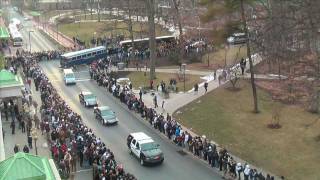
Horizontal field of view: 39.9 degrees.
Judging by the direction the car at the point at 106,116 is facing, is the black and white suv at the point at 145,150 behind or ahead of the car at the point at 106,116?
ahead

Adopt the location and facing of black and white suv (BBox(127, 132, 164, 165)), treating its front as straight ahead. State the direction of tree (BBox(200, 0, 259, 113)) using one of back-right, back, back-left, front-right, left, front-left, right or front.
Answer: left

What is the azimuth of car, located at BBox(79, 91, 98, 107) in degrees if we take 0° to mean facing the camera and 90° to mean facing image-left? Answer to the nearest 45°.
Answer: approximately 315°

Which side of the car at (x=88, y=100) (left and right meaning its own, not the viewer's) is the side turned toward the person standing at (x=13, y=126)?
right

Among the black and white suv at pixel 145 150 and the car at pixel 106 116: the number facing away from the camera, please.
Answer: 0

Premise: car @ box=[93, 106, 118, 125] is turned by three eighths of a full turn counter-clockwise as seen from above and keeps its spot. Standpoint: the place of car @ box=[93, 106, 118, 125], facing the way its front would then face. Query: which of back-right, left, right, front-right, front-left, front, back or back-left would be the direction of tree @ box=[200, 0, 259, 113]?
right

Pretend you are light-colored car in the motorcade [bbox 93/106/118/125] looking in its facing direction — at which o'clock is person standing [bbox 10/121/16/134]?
The person standing is roughly at 4 o'clock from the light-colored car in the motorcade.

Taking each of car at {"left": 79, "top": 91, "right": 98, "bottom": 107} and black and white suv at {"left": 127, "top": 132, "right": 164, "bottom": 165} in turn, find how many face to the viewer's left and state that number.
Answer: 0
